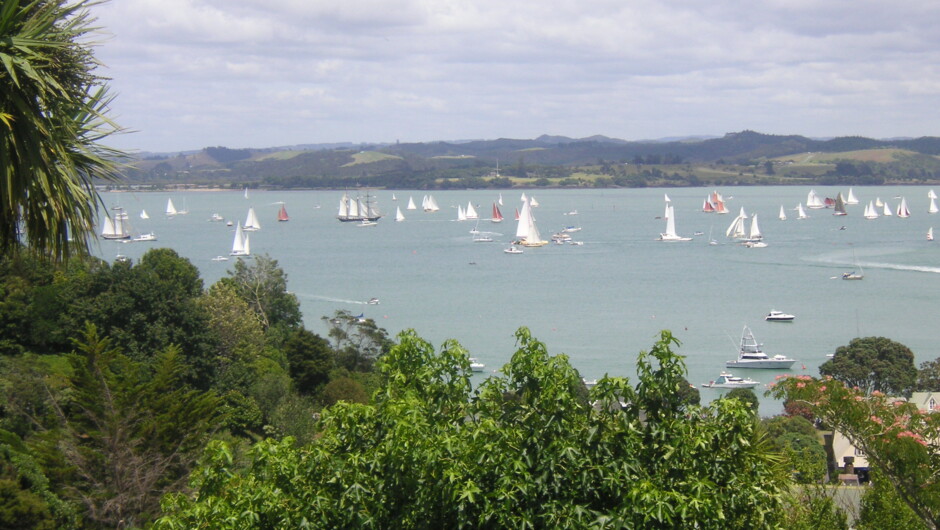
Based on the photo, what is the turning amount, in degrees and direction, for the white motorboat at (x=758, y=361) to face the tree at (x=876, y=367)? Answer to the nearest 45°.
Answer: approximately 45° to its right

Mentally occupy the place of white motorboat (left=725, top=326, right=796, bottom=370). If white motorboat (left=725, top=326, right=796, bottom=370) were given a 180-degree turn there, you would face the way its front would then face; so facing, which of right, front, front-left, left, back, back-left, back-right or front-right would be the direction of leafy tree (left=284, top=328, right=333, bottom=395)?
front-left

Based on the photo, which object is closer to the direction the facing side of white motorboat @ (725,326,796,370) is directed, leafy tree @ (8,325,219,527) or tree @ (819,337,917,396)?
the tree

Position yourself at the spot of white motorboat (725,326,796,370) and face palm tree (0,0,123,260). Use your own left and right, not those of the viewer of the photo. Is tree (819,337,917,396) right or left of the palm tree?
left

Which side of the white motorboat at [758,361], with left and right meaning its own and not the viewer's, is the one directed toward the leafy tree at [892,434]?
right

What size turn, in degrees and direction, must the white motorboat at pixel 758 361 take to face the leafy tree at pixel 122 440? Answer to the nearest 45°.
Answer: approximately 90° to its right

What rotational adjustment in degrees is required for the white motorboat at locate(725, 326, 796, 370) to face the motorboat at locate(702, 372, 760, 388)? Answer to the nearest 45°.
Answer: approximately 90° to its right

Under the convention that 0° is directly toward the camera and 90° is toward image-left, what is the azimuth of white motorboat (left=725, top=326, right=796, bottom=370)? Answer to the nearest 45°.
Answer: approximately 270°

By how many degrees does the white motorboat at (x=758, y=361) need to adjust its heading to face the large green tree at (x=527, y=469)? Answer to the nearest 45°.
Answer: approximately 90° to its right

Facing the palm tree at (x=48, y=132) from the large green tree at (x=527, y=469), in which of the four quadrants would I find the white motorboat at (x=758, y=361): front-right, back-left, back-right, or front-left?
back-right

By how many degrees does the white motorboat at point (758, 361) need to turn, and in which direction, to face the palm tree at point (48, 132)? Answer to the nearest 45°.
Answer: approximately 90° to its right

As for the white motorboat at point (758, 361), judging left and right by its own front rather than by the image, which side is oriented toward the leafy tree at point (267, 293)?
back
